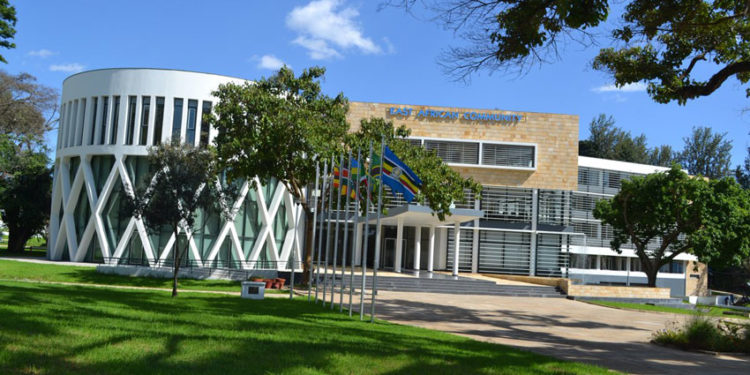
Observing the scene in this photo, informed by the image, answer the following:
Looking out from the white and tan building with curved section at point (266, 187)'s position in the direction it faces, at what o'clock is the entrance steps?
The entrance steps is roughly at 10 o'clock from the white and tan building with curved section.

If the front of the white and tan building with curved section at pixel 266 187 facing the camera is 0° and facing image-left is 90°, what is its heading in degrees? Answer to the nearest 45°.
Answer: approximately 0°

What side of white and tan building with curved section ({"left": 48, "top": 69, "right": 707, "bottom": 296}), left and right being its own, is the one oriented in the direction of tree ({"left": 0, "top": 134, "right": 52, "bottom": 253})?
right

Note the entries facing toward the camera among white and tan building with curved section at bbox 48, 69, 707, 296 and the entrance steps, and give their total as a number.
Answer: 2

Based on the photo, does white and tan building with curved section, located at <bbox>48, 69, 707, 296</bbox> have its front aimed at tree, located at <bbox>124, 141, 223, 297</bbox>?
no

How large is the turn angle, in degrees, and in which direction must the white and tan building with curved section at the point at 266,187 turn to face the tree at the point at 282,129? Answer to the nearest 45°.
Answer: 0° — it already faces it

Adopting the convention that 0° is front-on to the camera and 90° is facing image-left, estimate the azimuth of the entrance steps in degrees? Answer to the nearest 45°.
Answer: approximately 0°

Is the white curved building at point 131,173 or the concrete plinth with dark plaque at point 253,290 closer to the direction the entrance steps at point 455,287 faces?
the concrete plinth with dark plaque

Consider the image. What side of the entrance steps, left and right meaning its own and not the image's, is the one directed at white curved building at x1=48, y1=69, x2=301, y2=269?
right

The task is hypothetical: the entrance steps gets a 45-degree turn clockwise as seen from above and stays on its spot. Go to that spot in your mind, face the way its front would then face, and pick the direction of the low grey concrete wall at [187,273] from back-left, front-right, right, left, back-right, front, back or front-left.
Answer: front-right

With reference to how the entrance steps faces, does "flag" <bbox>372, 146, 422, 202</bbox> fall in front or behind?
in front

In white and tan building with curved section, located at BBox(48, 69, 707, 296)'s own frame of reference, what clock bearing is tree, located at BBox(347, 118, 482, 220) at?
The tree is roughly at 11 o'clock from the white and tan building with curved section.

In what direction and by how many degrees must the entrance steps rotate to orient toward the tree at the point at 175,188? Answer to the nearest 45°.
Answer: approximately 45° to its right
